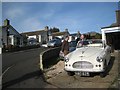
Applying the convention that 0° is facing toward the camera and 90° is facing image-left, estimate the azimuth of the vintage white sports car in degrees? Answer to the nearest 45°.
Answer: approximately 45°

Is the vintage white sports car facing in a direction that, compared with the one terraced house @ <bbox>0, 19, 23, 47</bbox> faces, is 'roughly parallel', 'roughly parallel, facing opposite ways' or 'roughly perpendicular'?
roughly perpendicular

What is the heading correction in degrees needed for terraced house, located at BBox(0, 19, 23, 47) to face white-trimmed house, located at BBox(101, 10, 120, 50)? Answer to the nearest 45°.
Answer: approximately 45° to its right

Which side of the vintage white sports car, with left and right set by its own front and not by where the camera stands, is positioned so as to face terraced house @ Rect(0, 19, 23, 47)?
right

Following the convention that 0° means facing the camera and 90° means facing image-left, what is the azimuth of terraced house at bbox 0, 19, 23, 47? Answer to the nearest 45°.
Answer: approximately 315°
